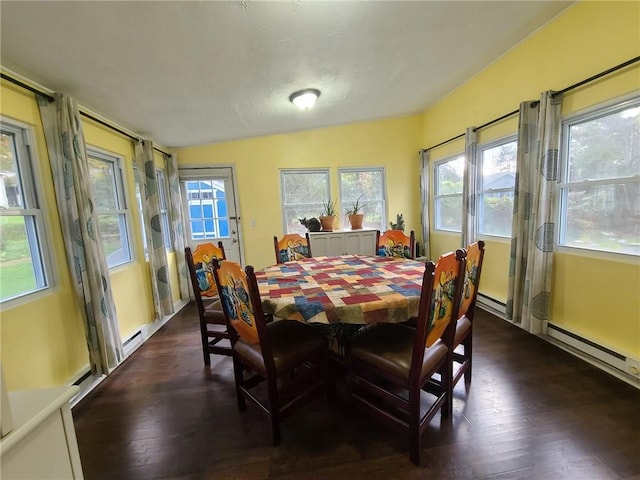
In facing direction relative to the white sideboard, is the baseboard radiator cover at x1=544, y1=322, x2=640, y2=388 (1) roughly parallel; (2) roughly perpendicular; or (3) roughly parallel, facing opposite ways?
roughly perpendicular

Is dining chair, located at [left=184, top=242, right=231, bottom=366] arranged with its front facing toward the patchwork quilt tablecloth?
yes

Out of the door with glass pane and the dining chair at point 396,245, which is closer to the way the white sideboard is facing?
the dining chair

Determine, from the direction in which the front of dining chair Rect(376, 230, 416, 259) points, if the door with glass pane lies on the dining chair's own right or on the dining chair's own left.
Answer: on the dining chair's own right

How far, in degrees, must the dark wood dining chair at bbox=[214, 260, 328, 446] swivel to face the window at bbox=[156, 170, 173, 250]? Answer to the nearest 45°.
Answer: approximately 90° to its left

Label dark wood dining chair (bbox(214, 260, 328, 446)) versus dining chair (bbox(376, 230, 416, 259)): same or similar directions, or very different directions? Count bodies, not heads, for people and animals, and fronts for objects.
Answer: very different directions

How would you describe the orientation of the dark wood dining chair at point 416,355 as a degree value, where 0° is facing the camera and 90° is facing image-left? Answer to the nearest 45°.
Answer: approximately 135°

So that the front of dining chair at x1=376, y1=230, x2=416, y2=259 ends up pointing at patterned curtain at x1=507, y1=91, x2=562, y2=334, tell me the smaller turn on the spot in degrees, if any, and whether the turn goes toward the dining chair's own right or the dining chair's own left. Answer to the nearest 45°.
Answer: approximately 90° to the dining chair's own left

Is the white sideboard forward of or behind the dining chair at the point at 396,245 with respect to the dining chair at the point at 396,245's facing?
behind
